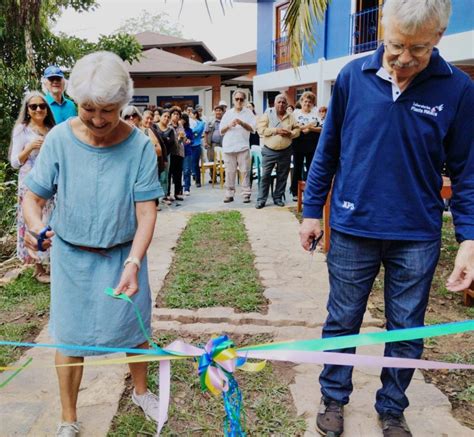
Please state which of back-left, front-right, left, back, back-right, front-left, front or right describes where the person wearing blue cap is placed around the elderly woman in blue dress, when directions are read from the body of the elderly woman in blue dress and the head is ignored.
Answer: back

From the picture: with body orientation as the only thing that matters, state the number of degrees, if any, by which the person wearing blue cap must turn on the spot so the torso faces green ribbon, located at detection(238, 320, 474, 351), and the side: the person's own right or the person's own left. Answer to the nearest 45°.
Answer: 0° — they already face it

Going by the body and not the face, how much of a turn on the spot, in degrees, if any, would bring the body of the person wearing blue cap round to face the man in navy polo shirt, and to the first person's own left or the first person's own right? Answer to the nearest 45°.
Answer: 0° — they already face them

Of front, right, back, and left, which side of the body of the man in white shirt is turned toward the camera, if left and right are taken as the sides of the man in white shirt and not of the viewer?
front

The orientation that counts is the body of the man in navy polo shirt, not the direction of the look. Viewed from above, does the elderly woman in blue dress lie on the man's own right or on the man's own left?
on the man's own right

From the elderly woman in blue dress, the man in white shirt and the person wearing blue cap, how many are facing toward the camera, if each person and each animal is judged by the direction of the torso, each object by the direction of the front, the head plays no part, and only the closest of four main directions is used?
3

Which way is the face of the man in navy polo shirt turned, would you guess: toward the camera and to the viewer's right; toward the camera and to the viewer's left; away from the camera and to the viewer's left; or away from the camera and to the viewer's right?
toward the camera and to the viewer's left

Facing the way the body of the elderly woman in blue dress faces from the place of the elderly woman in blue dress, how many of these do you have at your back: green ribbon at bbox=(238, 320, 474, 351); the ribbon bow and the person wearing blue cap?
1

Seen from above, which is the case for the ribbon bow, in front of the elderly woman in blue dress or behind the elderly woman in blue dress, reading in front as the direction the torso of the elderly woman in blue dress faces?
in front

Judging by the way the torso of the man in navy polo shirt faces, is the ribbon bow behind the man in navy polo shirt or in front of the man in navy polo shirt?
in front
